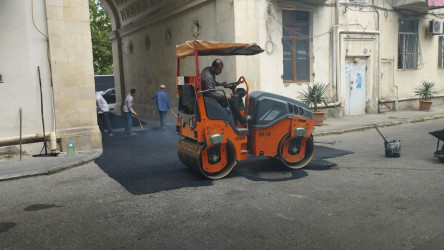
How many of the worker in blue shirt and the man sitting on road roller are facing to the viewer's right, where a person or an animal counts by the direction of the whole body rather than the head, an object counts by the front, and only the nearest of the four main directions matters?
1

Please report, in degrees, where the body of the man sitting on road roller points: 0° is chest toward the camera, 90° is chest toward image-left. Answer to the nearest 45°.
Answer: approximately 270°

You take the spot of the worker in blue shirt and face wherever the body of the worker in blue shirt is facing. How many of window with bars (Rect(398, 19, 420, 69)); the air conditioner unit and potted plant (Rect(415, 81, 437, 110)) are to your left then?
0

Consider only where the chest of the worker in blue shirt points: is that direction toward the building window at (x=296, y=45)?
no

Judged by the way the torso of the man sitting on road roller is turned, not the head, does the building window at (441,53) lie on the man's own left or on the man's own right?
on the man's own left

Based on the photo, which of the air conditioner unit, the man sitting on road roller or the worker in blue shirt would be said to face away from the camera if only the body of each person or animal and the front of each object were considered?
the worker in blue shirt

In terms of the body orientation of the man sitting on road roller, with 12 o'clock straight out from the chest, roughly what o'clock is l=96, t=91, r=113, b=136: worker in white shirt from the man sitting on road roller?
The worker in white shirt is roughly at 8 o'clock from the man sitting on road roller.

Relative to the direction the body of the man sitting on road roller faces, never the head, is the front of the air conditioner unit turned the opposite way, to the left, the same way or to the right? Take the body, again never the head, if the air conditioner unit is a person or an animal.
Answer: to the right

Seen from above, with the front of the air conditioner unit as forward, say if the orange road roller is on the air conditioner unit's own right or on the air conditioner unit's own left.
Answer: on the air conditioner unit's own right

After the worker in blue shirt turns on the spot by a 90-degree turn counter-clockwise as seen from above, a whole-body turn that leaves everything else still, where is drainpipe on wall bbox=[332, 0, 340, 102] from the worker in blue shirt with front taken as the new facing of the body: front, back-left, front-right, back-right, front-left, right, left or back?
back

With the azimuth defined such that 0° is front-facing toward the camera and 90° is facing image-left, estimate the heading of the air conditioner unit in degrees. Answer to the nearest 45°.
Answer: approximately 315°

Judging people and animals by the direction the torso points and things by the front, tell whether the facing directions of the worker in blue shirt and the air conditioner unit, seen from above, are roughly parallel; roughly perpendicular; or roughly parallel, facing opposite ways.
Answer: roughly parallel, facing opposite ways

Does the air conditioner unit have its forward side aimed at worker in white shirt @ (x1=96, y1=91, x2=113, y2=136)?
no

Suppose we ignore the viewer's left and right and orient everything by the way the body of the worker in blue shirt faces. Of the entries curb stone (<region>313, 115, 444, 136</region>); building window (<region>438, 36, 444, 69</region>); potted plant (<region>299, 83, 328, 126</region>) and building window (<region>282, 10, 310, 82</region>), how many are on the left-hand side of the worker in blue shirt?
0
